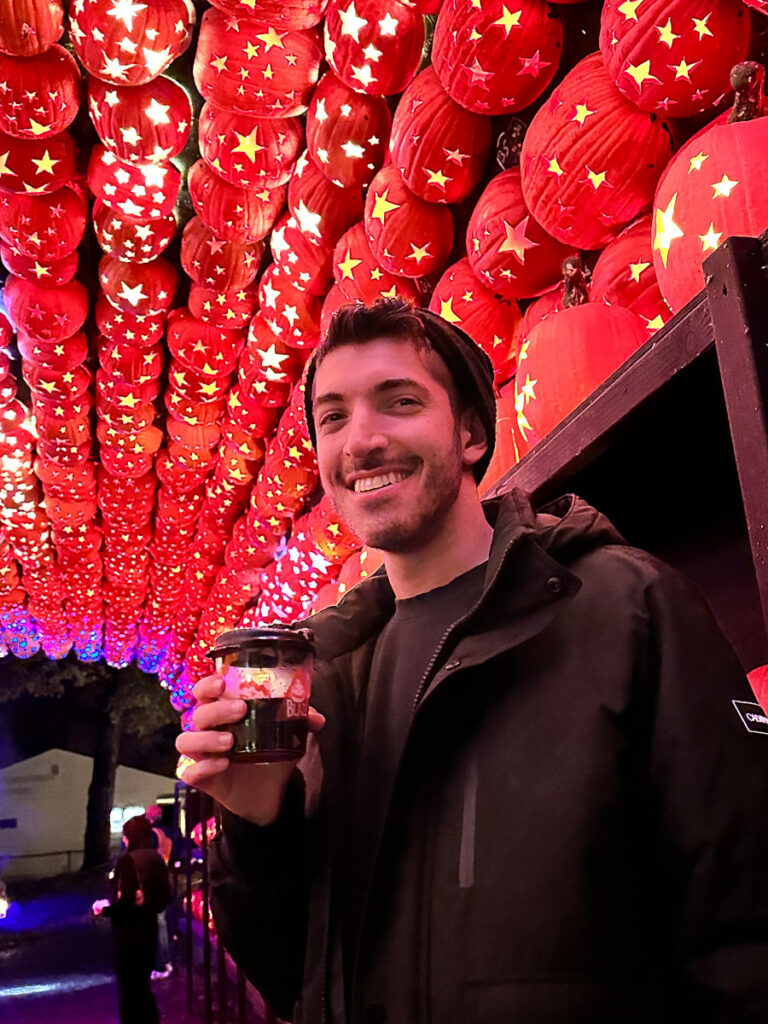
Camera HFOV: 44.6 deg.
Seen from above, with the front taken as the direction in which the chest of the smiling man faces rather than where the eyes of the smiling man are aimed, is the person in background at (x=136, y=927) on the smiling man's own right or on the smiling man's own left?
on the smiling man's own right

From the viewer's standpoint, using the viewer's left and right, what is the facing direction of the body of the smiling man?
facing the viewer and to the left of the viewer
